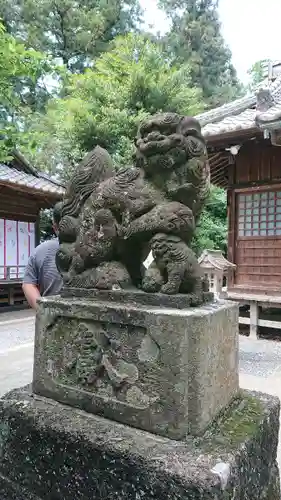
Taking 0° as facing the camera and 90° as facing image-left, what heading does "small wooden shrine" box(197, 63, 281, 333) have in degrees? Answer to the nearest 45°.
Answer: approximately 0°

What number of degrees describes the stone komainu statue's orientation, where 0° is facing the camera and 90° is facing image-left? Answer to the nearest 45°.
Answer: approximately 315°

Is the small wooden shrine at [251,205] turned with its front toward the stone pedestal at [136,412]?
yes
